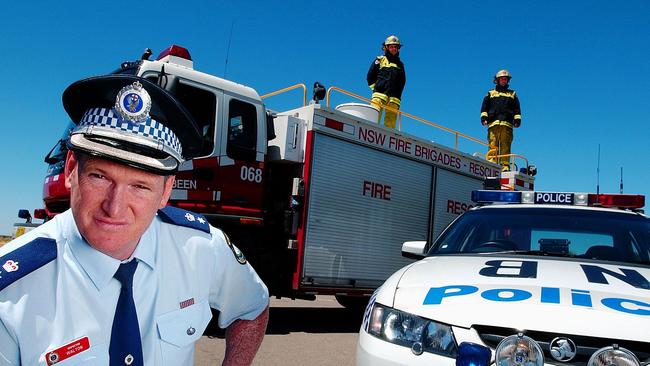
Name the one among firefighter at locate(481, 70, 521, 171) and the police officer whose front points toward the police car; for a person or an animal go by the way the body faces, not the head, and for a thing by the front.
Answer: the firefighter

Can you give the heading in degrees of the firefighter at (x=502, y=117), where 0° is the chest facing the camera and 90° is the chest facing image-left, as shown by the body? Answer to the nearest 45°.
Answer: approximately 0°

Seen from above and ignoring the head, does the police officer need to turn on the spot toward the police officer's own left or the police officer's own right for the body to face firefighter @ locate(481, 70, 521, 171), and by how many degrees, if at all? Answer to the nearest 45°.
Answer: approximately 135° to the police officer's own left

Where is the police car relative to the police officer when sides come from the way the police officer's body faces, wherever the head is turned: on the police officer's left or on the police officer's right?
on the police officer's left

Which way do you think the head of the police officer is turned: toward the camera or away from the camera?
toward the camera

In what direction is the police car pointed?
toward the camera

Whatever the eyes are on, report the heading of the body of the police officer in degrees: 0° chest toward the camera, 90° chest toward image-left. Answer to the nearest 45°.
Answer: approximately 0°

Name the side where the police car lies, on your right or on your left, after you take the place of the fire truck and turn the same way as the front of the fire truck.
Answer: on your left

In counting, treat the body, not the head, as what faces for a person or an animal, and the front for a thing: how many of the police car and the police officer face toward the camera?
2

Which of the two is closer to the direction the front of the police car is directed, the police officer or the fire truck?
the police officer

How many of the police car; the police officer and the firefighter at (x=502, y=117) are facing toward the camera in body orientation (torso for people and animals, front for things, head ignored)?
3

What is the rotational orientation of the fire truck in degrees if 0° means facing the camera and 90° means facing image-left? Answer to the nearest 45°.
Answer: approximately 45°

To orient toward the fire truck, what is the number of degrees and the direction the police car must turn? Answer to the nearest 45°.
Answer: approximately 135° to its right
